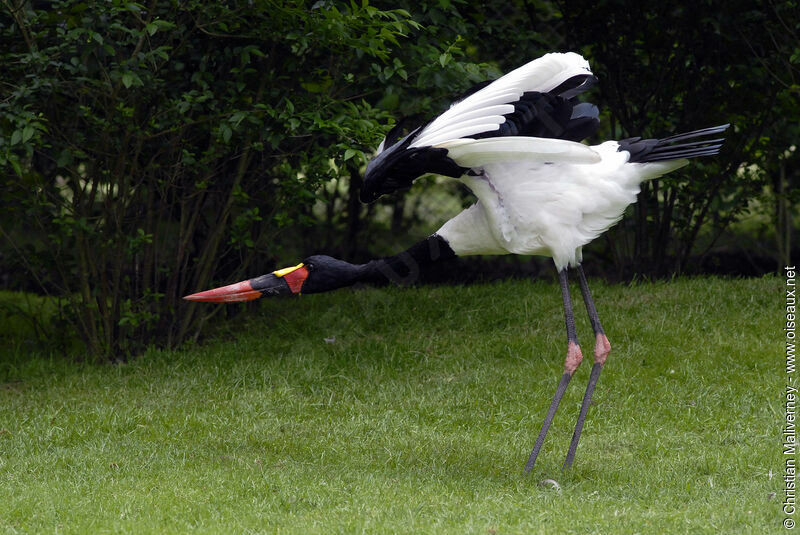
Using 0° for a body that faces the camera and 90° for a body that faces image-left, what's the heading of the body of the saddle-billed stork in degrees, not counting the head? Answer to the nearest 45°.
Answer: approximately 90°
